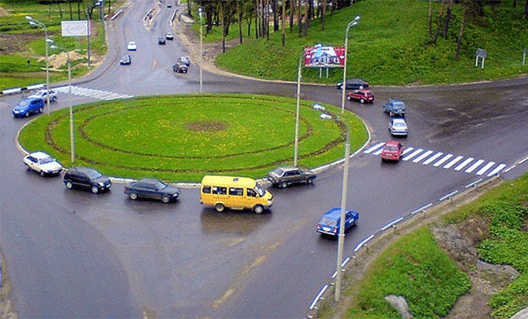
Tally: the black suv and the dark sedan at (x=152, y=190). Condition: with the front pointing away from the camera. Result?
0

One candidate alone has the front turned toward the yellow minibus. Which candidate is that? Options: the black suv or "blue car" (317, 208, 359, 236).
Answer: the black suv

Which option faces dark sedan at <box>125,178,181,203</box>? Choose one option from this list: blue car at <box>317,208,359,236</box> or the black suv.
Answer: the black suv

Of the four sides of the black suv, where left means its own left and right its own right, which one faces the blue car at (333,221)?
front

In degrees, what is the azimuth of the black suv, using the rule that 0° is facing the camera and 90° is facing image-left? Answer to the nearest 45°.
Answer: approximately 315°

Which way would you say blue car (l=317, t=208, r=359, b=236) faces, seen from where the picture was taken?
facing away from the viewer and to the right of the viewer

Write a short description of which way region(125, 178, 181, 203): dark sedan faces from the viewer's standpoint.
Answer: facing the viewer and to the right of the viewer

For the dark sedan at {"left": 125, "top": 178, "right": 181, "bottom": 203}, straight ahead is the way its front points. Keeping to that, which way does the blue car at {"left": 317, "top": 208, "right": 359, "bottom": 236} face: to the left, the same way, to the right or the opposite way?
to the left

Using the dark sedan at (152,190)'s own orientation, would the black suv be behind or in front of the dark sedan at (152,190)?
behind

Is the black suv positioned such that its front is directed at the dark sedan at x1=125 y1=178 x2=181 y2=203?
yes

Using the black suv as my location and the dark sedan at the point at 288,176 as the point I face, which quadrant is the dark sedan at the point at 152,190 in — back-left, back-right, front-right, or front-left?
front-right

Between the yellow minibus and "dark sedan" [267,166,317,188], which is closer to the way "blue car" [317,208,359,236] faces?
the dark sedan

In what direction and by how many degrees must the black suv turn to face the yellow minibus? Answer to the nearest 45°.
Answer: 0° — it already faces it

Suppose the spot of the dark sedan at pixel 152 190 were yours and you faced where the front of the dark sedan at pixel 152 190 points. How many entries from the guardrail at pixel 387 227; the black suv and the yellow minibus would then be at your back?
1

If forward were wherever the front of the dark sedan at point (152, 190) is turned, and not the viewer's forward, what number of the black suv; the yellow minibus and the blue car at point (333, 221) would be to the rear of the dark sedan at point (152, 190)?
1

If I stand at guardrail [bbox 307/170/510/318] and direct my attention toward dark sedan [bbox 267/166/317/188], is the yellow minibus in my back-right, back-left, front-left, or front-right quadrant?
front-left

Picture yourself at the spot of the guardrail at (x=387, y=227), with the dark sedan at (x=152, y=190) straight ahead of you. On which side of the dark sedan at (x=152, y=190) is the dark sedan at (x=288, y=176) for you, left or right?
right
